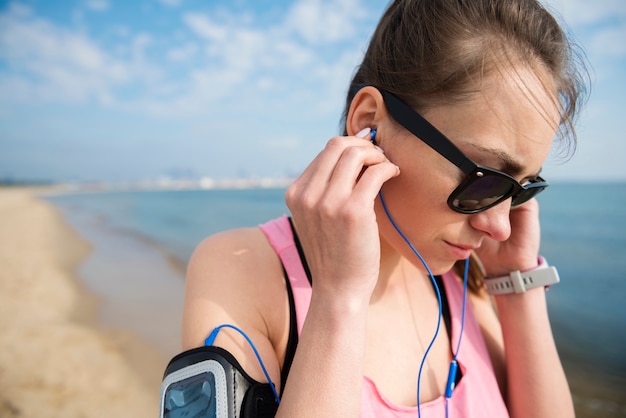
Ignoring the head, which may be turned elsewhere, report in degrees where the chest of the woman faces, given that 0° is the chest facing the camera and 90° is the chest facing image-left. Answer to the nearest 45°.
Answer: approximately 315°

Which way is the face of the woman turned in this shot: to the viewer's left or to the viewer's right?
to the viewer's right
